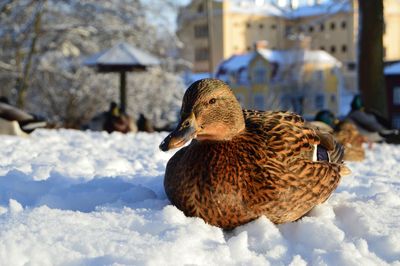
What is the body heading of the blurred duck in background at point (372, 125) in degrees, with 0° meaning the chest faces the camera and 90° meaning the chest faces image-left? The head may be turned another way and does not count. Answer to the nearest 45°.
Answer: approximately 90°

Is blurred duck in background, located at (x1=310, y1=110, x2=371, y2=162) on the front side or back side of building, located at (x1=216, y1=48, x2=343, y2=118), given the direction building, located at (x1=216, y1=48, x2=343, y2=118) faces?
on the front side

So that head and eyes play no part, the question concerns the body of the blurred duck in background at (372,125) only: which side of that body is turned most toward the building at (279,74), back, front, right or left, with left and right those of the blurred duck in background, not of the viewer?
right

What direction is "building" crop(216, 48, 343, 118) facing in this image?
toward the camera

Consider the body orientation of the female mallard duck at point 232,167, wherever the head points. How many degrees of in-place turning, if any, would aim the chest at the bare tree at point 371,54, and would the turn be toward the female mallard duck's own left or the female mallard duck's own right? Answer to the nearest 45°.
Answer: approximately 135° to the female mallard duck's own right

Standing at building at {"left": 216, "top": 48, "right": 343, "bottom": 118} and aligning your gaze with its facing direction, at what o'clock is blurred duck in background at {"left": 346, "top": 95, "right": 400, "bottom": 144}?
The blurred duck in background is roughly at 12 o'clock from the building.

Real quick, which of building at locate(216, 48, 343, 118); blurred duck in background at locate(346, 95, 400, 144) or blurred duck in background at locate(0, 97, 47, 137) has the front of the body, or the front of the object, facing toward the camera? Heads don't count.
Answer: the building

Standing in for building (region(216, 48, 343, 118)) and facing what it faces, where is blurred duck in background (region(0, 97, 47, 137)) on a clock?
The blurred duck in background is roughly at 12 o'clock from the building.

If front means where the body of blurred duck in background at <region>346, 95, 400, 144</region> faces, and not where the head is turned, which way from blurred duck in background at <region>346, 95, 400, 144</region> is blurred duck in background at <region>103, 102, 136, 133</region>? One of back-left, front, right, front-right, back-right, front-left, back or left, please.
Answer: front

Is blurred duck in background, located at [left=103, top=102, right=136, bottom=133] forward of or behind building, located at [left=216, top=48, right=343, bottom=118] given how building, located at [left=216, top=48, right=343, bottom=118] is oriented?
forward
